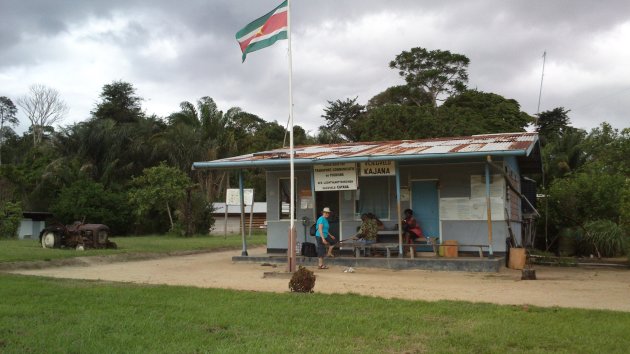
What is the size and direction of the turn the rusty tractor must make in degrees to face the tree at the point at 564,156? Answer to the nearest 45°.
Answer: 0° — it already faces it

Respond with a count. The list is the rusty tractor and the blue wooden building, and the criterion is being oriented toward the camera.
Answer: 1

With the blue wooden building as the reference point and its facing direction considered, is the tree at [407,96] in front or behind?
behind

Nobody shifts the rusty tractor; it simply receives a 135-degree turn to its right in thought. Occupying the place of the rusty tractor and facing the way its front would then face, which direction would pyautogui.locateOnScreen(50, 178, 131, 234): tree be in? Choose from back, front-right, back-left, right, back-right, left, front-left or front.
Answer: back-right

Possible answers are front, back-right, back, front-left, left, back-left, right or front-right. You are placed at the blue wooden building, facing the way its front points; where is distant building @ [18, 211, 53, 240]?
back-right

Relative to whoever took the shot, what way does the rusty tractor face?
facing to the right of the viewer

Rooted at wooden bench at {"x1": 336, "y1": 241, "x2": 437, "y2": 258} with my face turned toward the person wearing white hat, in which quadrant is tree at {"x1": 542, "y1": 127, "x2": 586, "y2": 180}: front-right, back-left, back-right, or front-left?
back-right

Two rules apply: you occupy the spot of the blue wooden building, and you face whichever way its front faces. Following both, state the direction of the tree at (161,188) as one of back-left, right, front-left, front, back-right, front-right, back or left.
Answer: back-right

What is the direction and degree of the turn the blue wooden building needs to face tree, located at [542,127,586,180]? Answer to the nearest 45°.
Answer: approximately 135° to its left

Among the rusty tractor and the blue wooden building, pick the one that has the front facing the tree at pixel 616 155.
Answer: the rusty tractor
